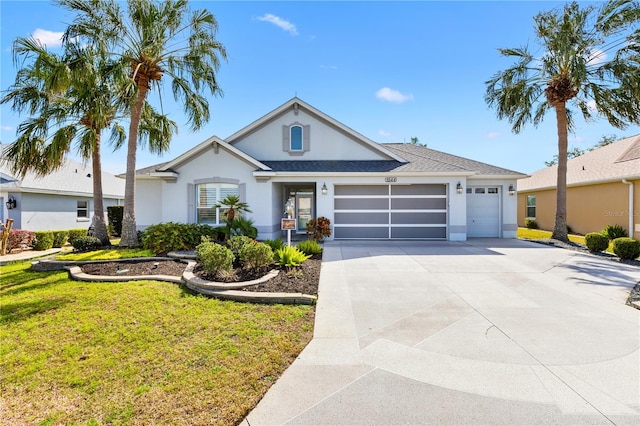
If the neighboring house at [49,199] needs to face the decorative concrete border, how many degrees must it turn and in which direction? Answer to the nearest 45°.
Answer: approximately 45° to its left

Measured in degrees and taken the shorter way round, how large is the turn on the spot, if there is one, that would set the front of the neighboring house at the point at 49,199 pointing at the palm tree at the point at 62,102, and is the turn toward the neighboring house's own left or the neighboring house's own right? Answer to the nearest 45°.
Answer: approximately 45° to the neighboring house's own left

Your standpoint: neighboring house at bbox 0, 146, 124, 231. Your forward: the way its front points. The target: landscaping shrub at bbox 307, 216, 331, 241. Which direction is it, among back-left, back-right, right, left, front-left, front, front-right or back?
left

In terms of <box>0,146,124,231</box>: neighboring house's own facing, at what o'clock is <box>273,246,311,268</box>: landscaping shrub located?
The landscaping shrub is roughly at 10 o'clock from the neighboring house.

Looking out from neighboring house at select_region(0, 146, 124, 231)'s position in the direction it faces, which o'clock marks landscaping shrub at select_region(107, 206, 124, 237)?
The landscaping shrub is roughly at 9 o'clock from the neighboring house.

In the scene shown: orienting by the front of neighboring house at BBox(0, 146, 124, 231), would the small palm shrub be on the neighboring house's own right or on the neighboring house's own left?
on the neighboring house's own left

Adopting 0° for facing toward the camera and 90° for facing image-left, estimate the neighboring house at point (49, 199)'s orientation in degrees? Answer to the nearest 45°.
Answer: approximately 45°

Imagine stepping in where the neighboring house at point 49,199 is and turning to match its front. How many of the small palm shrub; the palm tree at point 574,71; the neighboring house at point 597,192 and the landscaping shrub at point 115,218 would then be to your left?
4

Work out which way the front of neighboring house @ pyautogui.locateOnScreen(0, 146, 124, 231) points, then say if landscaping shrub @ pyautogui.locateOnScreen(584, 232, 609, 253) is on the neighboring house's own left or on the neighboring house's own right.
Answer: on the neighboring house's own left

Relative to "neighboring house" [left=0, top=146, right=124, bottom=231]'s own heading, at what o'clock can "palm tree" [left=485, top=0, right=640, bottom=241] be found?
The palm tree is roughly at 9 o'clock from the neighboring house.

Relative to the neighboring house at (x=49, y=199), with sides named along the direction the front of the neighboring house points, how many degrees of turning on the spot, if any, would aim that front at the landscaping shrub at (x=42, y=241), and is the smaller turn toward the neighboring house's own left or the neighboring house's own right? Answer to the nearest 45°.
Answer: approximately 45° to the neighboring house's own left
